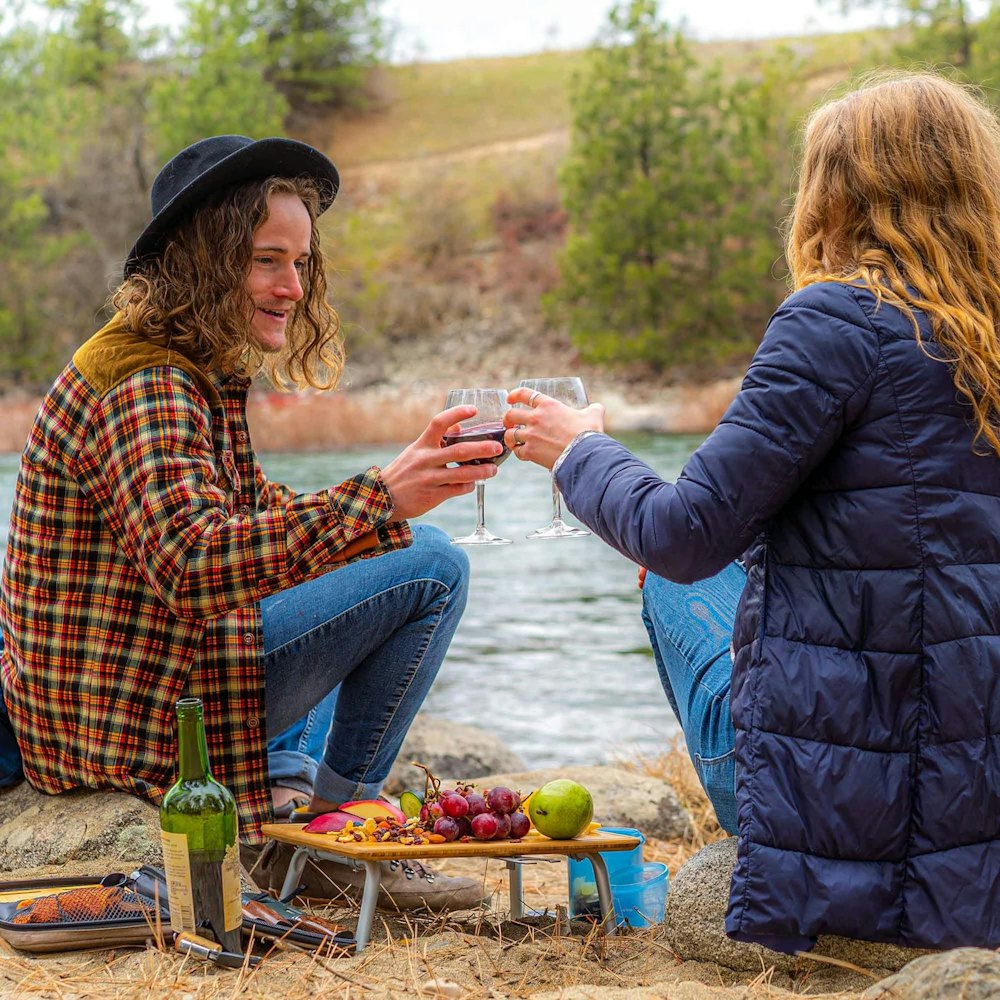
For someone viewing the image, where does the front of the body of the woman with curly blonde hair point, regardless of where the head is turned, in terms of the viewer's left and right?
facing away from the viewer and to the left of the viewer

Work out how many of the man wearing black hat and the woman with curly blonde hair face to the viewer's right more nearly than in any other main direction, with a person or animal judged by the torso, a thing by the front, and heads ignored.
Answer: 1

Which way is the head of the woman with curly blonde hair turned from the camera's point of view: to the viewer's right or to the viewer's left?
to the viewer's left

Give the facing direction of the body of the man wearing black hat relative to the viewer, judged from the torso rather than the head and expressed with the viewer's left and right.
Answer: facing to the right of the viewer

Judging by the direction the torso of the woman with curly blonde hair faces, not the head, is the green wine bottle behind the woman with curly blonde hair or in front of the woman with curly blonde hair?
in front

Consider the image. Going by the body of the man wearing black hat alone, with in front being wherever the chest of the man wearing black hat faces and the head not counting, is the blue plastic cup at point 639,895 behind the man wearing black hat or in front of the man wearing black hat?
in front
